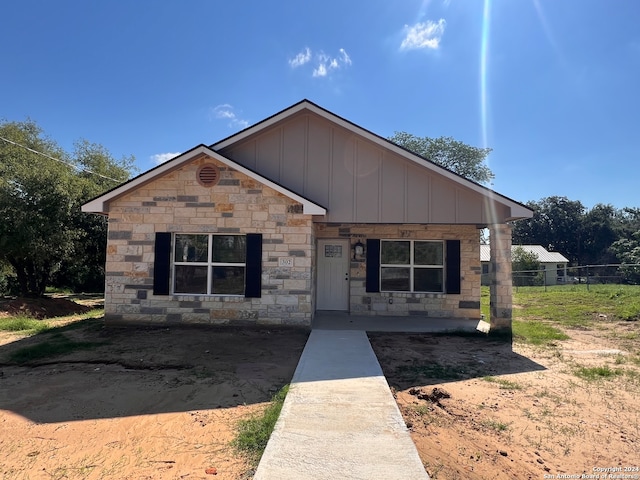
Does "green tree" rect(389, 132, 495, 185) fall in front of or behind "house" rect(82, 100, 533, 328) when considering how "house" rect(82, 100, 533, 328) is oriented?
behind

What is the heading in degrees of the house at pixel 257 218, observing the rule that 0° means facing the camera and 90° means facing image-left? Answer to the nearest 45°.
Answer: approximately 0°

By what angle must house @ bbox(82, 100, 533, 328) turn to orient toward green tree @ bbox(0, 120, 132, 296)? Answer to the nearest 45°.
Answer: approximately 135° to its right

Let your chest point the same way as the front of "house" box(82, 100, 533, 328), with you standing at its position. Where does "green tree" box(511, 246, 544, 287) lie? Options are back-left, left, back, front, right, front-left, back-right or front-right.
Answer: back-left

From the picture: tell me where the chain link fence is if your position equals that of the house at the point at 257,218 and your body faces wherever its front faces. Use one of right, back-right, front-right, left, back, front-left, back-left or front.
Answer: back-left
